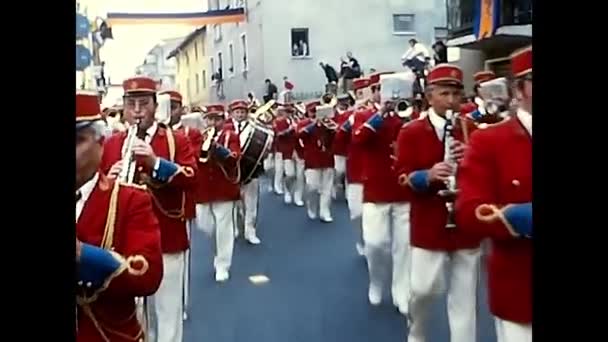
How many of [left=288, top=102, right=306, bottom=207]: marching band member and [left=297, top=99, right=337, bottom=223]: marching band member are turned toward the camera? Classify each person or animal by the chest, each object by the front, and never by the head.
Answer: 2

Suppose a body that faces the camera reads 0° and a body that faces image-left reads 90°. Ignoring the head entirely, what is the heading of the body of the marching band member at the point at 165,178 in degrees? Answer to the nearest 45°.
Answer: approximately 45°
